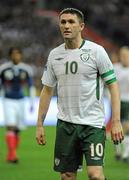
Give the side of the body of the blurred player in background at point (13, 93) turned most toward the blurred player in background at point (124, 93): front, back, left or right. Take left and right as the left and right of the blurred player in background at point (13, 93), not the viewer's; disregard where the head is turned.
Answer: left

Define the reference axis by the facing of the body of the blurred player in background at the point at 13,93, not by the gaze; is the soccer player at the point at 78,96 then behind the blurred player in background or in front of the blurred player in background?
in front

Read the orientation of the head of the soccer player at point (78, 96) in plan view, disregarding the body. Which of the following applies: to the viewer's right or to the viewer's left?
to the viewer's left

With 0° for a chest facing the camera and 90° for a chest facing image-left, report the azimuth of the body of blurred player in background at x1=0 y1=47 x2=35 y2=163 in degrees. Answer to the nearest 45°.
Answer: approximately 0°

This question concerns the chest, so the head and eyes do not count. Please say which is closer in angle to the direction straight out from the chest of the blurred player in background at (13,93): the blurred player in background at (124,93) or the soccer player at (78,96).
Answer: the soccer player
